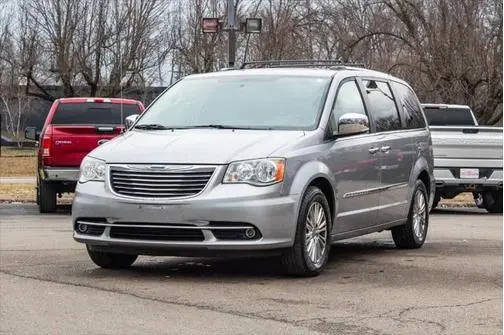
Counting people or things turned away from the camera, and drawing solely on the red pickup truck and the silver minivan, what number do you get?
1

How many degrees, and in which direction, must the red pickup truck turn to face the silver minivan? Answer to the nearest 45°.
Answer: approximately 180°

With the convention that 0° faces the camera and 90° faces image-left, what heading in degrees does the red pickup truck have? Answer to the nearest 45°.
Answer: approximately 180°

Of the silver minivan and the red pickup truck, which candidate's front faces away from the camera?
the red pickup truck

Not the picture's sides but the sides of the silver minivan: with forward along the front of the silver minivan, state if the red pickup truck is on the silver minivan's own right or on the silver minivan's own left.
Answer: on the silver minivan's own right

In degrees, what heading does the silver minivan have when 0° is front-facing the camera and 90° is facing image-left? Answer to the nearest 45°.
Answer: approximately 45°
